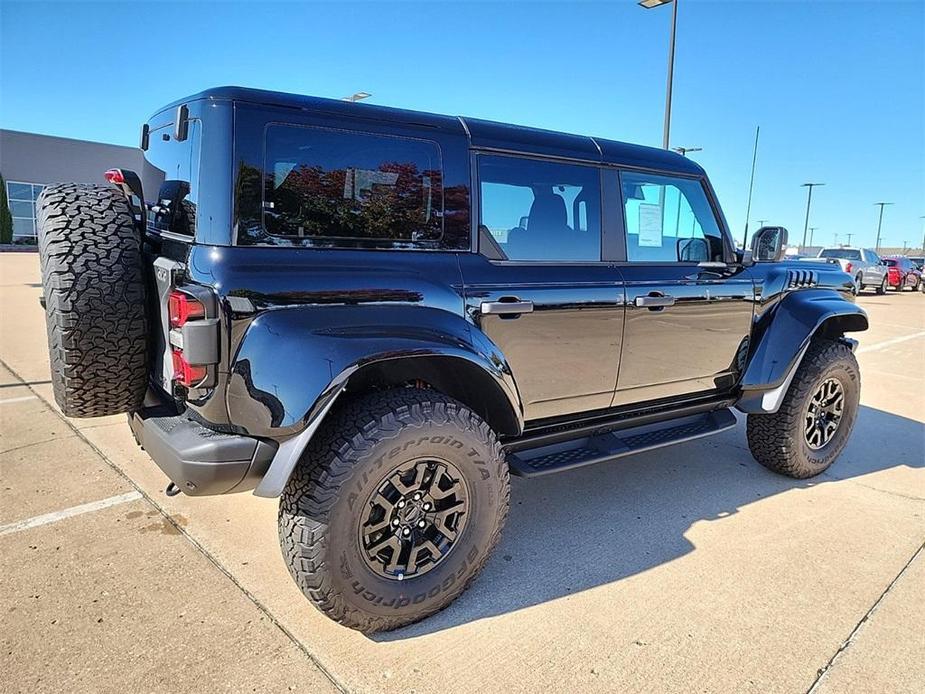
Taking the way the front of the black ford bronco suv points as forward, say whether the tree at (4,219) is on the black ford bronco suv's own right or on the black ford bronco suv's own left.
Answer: on the black ford bronco suv's own left

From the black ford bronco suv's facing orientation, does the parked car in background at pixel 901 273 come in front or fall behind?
in front

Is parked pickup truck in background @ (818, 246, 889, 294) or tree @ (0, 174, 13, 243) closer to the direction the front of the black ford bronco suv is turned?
the parked pickup truck in background

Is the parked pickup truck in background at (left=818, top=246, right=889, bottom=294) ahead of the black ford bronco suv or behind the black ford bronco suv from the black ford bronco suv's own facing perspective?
ahead

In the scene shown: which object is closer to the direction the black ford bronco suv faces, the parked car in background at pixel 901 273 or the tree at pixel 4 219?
the parked car in background

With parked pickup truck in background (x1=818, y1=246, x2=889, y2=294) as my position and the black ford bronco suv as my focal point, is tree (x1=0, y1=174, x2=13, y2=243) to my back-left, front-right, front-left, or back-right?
front-right

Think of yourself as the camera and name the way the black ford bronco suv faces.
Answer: facing away from the viewer and to the right of the viewer
